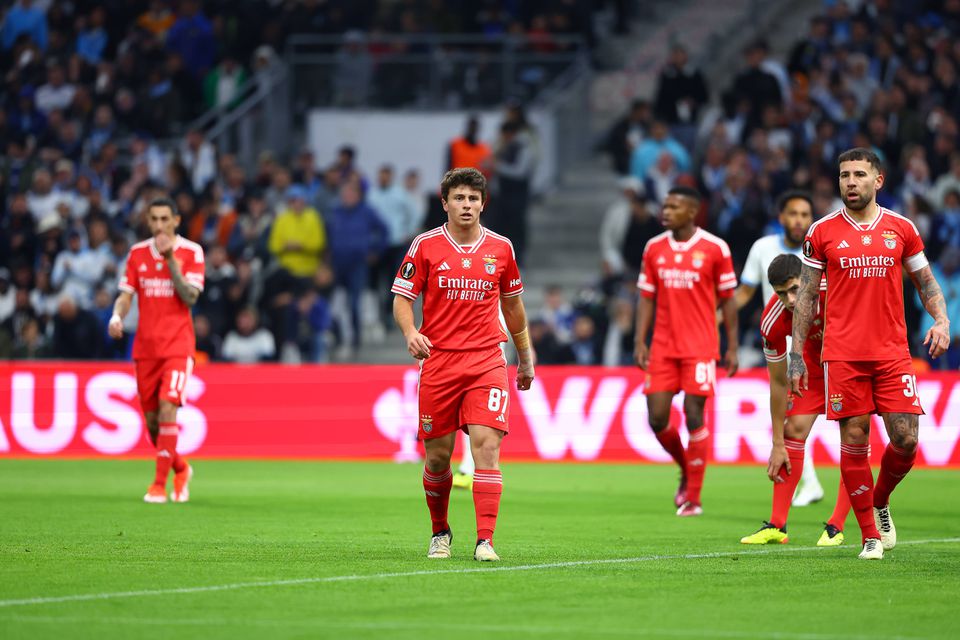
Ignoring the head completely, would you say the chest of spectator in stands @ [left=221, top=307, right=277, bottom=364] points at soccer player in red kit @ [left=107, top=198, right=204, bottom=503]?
yes

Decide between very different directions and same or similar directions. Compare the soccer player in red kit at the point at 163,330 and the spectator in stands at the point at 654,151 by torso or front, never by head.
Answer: same or similar directions

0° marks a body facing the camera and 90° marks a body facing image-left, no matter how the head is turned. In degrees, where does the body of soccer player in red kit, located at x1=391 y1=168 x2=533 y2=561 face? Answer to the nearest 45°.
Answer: approximately 0°

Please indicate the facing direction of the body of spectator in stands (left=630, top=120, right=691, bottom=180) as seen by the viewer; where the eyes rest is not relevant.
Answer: toward the camera

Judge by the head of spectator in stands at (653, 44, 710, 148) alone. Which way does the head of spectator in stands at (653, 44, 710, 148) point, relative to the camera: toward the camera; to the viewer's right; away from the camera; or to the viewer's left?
toward the camera

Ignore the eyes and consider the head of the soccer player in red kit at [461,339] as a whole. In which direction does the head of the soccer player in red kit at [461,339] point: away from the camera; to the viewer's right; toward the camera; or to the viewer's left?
toward the camera

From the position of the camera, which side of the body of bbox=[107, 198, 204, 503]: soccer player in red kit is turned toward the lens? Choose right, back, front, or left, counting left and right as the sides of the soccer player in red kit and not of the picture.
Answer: front

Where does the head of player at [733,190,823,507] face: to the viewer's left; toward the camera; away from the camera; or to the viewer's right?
toward the camera

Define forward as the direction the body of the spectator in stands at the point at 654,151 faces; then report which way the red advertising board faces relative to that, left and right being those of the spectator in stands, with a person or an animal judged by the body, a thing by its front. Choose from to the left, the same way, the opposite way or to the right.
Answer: the same way

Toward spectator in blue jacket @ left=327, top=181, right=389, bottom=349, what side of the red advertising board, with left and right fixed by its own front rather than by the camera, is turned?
back

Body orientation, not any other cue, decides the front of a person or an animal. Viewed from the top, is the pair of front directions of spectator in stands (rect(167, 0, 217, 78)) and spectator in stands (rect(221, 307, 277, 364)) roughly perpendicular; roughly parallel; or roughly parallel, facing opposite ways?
roughly parallel

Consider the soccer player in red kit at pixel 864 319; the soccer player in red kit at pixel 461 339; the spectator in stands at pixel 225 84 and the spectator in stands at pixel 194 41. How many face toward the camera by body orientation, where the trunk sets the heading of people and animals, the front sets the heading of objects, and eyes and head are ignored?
4

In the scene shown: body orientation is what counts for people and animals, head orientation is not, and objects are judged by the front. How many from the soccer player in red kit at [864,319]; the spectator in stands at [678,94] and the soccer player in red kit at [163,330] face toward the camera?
3

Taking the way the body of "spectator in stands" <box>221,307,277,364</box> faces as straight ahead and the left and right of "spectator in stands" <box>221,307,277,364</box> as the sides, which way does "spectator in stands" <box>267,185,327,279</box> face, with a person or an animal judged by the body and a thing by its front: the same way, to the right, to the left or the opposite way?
the same way

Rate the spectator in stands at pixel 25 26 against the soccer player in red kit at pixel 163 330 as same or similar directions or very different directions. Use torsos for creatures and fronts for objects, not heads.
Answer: same or similar directions

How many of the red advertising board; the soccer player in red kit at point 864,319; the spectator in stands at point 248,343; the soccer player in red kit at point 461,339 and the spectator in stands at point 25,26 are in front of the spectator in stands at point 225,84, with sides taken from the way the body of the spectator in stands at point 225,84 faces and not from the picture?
4
